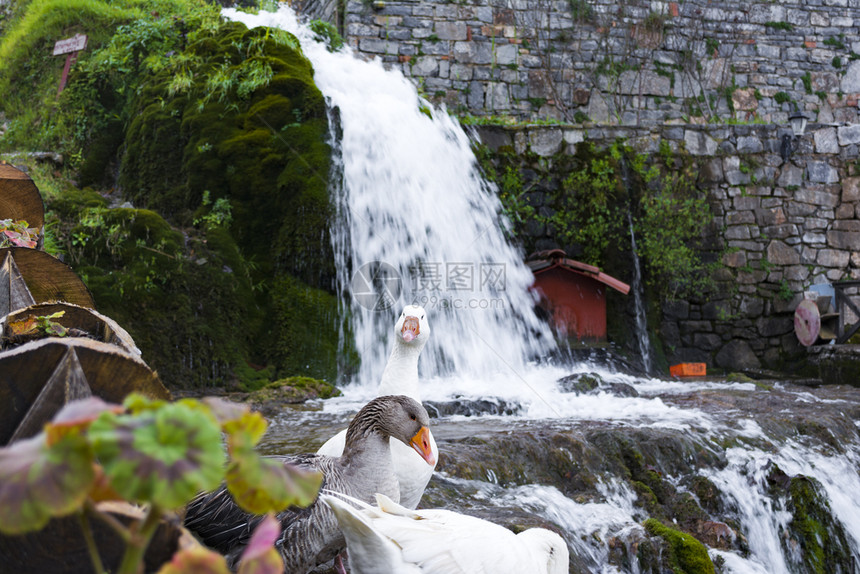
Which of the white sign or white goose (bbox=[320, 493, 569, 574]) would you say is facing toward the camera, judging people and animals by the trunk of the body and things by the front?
the white sign

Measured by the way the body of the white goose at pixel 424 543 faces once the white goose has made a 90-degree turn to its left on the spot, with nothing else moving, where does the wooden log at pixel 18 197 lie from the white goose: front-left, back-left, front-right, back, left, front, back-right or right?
front-left

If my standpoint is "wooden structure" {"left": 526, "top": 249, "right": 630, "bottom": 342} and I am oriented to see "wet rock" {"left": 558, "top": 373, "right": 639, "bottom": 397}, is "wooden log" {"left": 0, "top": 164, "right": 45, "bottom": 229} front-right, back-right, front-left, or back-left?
front-right

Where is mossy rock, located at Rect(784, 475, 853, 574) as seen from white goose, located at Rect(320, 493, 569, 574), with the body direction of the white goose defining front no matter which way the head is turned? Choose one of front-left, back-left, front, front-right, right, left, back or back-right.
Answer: front-left

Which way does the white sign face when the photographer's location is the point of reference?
facing the viewer

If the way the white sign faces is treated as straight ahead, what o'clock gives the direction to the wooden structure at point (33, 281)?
The wooden structure is roughly at 12 o'clock from the white sign.

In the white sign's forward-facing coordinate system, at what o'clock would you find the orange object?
The orange object is roughly at 10 o'clock from the white sign.

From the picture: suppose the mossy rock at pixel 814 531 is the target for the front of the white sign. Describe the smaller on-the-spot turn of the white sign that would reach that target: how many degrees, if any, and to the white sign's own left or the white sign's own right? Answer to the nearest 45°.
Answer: approximately 45° to the white sign's own left

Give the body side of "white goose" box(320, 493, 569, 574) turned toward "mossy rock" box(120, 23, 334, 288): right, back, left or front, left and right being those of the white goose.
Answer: left

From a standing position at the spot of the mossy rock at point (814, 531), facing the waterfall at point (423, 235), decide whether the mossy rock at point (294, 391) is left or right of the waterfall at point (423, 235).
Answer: left

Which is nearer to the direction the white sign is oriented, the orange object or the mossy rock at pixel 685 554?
the mossy rock

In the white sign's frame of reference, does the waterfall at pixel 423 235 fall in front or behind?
in front

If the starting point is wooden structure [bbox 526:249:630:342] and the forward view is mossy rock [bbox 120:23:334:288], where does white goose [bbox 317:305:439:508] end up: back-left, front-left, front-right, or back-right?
front-left

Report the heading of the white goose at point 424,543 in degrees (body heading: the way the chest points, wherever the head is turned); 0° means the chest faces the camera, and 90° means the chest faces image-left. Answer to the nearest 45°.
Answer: approximately 270°

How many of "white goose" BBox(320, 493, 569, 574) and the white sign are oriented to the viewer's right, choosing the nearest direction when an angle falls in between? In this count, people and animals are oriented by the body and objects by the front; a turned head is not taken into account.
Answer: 1

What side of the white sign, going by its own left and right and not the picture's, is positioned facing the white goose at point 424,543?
front

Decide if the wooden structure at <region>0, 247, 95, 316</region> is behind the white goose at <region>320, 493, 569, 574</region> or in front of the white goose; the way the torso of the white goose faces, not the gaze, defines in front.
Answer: behind
